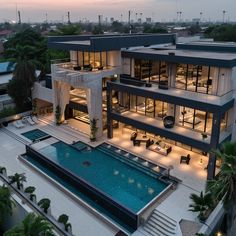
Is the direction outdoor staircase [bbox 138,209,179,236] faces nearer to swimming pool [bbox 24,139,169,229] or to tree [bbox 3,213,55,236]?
the tree

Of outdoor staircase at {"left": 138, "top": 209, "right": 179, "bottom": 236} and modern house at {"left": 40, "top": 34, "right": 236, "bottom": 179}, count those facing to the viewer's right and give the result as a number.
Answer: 0

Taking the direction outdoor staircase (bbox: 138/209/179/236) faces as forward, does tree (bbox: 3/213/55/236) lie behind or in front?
in front

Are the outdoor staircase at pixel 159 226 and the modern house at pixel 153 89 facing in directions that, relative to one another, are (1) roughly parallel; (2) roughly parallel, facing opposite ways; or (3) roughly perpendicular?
roughly parallel

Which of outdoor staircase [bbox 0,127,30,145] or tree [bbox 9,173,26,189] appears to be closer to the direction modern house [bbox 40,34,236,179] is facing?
the tree

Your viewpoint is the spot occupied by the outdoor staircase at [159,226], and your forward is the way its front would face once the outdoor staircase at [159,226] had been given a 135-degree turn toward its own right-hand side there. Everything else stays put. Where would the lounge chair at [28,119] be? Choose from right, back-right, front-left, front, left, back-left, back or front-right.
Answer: front-left

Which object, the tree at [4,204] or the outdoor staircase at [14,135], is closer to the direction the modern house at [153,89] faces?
the tree

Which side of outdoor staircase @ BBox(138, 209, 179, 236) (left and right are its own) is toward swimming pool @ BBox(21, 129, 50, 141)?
right

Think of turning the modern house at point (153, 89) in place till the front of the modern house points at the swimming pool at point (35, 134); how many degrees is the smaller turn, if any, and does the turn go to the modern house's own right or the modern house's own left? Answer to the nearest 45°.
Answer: approximately 45° to the modern house's own right

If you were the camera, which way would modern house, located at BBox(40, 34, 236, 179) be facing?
facing the viewer and to the left of the viewer

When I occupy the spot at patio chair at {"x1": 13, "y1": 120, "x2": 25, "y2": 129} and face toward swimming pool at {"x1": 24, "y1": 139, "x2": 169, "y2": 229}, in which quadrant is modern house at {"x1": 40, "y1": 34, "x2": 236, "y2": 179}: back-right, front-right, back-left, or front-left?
front-left

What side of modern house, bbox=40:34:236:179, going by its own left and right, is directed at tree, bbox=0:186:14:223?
front

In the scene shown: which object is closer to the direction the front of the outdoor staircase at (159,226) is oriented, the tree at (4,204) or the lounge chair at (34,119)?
the tree

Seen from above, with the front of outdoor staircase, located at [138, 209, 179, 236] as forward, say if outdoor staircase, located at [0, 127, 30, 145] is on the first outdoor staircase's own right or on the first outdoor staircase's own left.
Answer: on the first outdoor staircase's own right

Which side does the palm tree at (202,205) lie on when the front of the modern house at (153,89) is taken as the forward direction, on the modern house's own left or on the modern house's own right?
on the modern house's own left

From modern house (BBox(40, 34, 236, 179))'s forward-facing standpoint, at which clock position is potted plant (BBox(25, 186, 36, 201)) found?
The potted plant is roughly at 12 o'clock from the modern house.

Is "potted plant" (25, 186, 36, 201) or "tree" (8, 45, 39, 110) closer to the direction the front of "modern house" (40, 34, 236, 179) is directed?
the potted plant
